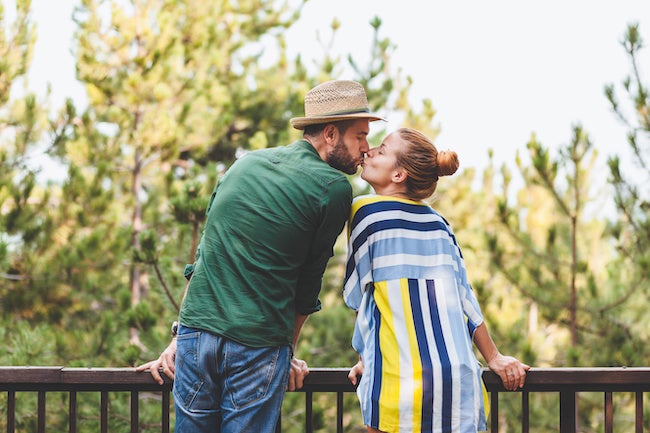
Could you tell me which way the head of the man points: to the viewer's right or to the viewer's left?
to the viewer's right

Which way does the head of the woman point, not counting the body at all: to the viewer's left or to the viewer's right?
to the viewer's left

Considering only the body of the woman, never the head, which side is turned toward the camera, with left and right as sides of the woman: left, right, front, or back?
back

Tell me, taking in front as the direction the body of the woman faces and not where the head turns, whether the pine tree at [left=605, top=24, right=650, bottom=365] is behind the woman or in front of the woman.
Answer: in front
